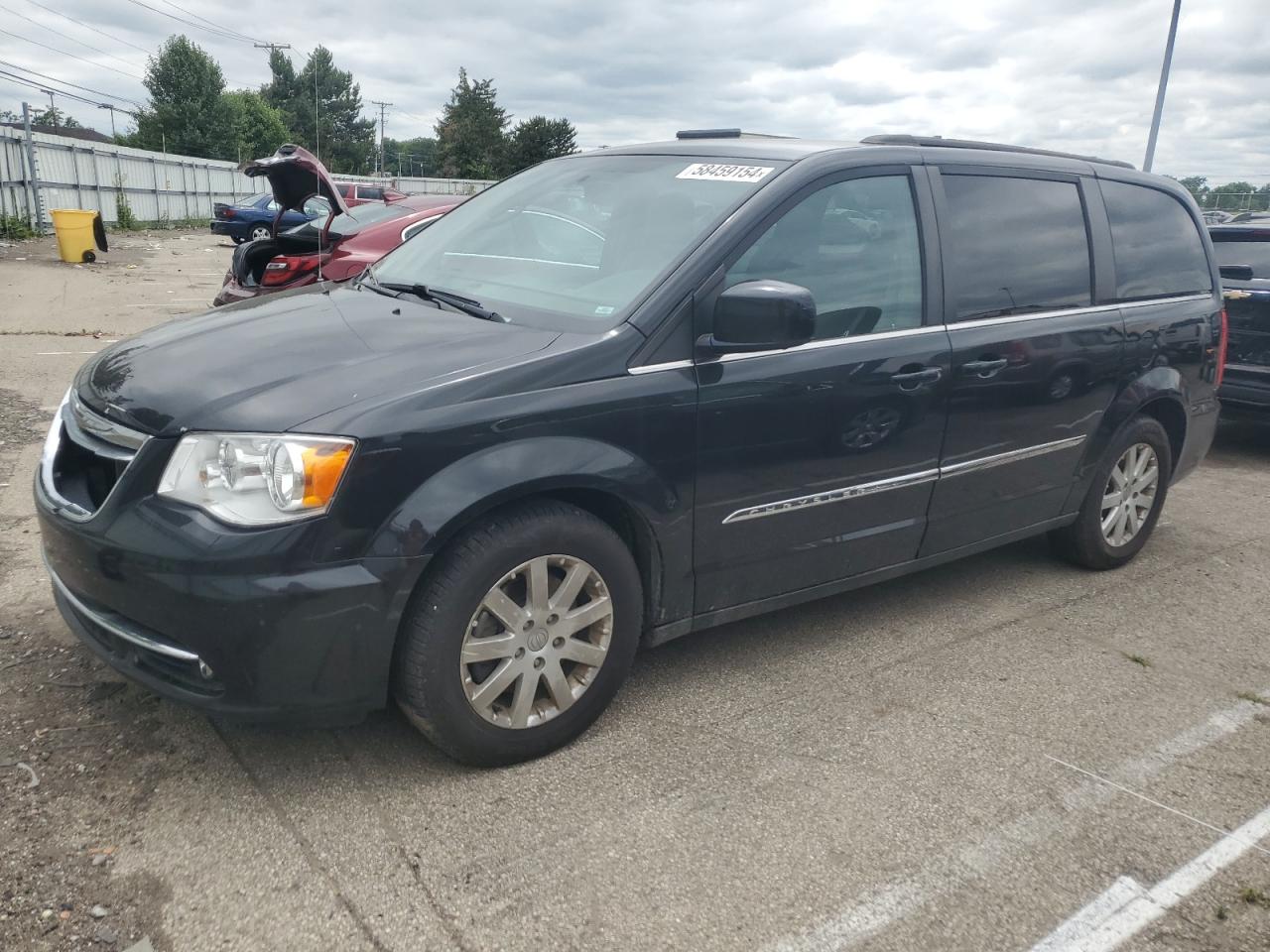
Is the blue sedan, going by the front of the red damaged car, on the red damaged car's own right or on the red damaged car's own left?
on the red damaged car's own left

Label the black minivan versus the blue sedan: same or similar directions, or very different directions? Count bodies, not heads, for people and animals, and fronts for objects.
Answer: very different directions

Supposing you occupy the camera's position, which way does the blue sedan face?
facing away from the viewer and to the right of the viewer

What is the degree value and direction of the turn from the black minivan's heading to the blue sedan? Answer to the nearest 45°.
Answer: approximately 90° to its right

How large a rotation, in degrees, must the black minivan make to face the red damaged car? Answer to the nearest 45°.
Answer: approximately 90° to its right

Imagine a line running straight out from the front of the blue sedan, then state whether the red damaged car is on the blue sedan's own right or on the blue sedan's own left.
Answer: on the blue sedan's own right

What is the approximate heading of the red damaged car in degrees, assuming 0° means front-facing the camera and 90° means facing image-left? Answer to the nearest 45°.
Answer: approximately 225°

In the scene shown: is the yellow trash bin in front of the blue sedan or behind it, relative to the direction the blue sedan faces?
behind

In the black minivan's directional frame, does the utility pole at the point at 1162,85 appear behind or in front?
behind

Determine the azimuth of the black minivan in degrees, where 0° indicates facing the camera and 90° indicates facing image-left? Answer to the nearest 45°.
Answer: approximately 45°
